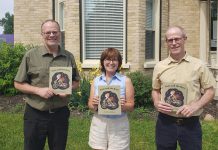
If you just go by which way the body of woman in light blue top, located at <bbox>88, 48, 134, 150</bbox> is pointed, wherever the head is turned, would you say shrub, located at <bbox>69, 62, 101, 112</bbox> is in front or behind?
behind

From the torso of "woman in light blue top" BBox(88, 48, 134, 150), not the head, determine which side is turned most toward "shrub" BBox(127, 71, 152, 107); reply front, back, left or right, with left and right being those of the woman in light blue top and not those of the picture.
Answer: back

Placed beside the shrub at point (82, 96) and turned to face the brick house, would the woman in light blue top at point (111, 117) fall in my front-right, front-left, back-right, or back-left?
back-right

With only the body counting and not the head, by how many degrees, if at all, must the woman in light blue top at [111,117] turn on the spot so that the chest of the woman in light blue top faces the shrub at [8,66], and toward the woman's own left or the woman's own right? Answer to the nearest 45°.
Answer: approximately 180°

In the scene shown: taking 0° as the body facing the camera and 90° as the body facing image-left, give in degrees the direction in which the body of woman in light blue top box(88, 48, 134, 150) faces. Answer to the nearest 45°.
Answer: approximately 0°

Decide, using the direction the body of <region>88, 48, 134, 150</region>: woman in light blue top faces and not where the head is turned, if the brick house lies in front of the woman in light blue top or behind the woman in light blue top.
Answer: behind
